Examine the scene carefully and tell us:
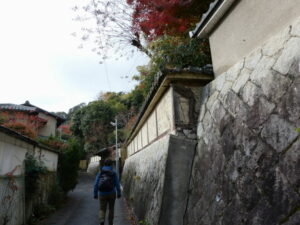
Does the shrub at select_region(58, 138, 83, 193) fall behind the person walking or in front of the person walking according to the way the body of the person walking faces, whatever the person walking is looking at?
in front

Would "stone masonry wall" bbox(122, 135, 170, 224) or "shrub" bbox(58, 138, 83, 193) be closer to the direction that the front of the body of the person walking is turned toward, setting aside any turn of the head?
the shrub

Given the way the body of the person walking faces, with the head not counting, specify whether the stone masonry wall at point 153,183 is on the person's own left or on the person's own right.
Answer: on the person's own right

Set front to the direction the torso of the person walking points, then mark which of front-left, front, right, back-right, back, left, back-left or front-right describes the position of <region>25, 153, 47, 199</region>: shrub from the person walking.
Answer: front-left

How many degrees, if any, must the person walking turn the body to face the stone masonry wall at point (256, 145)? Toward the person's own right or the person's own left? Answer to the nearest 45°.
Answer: approximately 135° to the person's own right

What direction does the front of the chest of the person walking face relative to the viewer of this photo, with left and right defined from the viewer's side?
facing away from the viewer
